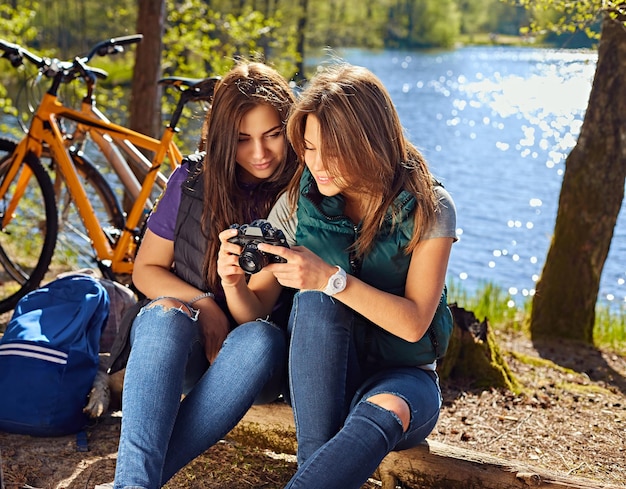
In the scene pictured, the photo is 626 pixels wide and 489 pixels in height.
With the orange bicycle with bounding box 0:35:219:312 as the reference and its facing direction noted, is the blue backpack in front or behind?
in front

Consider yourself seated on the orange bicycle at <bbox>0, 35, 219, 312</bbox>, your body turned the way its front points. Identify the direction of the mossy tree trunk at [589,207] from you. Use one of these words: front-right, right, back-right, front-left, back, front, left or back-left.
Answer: back-left

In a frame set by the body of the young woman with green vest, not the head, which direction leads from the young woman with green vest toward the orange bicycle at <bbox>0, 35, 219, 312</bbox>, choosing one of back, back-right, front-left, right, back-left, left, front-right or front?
right

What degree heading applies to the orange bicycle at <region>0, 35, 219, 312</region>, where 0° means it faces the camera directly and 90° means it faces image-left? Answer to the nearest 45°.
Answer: approximately 45°

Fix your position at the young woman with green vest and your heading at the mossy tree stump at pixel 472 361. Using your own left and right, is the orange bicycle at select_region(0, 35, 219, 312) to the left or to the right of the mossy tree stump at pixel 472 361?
left

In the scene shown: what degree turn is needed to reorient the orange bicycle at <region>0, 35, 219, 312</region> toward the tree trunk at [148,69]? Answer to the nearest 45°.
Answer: approximately 135° to its right

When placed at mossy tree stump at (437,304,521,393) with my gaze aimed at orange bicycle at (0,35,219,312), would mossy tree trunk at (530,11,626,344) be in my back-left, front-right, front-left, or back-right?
back-right

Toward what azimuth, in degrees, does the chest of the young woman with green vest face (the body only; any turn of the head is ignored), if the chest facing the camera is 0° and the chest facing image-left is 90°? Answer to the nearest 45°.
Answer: approximately 45°
